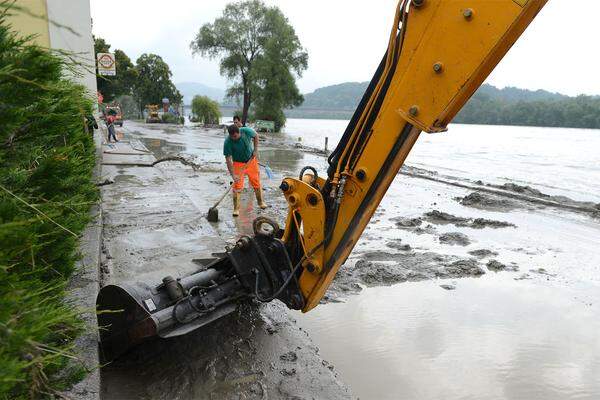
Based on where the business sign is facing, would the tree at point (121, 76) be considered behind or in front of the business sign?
behind

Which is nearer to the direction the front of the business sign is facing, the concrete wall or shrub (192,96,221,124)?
the concrete wall

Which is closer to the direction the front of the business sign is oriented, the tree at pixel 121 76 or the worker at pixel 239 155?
the worker

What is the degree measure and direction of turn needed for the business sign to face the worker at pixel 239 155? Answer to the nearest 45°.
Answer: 0° — it already faces them

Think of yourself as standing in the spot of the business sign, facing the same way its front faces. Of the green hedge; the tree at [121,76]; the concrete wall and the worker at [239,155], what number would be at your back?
1

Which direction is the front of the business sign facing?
toward the camera

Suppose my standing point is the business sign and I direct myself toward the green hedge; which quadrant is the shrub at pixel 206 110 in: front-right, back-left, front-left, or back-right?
back-left

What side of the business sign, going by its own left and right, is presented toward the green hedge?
front

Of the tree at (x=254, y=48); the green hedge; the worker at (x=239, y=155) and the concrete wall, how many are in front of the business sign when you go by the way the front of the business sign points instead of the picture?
3

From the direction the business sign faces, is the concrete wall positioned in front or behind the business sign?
in front
